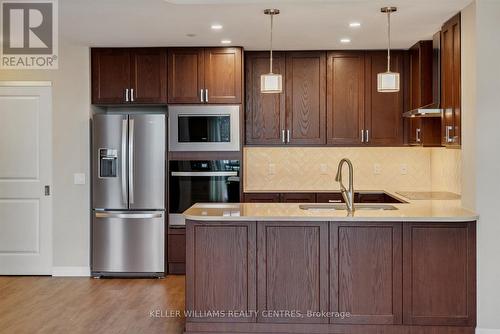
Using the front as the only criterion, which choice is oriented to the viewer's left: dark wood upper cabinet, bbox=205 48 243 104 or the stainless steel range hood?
the stainless steel range hood

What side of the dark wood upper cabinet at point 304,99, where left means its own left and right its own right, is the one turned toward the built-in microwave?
right

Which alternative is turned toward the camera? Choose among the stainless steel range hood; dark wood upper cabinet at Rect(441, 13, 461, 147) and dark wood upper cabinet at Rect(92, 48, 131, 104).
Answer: dark wood upper cabinet at Rect(92, 48, 131, 104)

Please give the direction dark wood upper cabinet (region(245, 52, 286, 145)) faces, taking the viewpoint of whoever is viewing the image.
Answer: facing the viewer

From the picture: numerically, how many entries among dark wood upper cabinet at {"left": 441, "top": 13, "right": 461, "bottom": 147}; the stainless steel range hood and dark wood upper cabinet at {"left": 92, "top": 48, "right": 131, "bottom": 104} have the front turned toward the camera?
1

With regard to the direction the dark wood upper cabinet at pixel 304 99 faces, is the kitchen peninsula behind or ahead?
ahead

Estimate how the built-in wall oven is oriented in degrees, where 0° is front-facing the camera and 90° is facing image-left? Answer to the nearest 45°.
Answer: approximately 0°

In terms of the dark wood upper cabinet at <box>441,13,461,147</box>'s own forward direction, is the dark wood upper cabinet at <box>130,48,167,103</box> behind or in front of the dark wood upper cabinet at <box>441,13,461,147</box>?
in front

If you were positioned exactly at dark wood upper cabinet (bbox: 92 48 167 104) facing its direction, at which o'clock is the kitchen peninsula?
The kitchen peninsula is roughly at 11 o'clock from the dark wood upper cabinet.

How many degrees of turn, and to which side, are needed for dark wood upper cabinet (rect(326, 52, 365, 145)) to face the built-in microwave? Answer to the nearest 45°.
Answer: approximately 90° to its right

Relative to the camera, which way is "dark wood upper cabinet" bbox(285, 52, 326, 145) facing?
toward the camera

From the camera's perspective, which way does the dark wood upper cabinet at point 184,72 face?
toward the camera

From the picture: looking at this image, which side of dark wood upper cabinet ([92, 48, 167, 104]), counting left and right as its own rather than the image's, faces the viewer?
front
